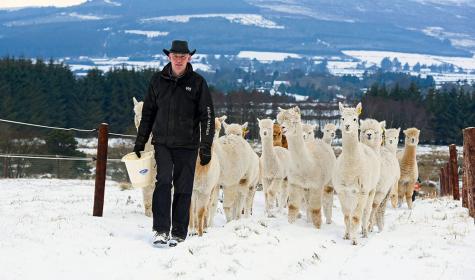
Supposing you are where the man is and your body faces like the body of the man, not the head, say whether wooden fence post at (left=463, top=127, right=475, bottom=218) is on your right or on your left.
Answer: on your left

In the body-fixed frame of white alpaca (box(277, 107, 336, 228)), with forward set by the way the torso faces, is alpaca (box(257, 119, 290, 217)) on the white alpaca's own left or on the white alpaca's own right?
on the white alpaca's own right

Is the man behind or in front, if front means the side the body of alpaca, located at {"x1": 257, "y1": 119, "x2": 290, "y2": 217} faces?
in front

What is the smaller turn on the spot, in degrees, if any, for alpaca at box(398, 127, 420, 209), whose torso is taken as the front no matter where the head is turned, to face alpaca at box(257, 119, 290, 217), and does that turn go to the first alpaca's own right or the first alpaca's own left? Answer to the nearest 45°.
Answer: approximately 45° to the first alpaca's own right

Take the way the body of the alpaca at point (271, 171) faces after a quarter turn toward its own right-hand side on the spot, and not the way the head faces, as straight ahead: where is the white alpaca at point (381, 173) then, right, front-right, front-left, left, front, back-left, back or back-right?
back

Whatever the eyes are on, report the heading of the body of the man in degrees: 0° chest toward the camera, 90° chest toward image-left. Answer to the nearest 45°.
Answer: approximately 0°

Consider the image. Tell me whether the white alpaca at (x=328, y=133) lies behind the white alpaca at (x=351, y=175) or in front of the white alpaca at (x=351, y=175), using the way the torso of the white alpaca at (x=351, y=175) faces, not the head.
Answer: behind

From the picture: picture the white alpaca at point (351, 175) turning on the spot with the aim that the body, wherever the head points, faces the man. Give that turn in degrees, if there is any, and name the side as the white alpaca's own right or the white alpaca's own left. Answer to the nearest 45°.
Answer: approximately 45° to the white alpaca's own right

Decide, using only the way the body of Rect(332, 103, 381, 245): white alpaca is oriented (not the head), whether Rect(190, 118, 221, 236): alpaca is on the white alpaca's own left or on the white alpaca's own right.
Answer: on the white alpaca's own right

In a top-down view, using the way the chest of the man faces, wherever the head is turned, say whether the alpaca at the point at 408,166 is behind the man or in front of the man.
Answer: behind
